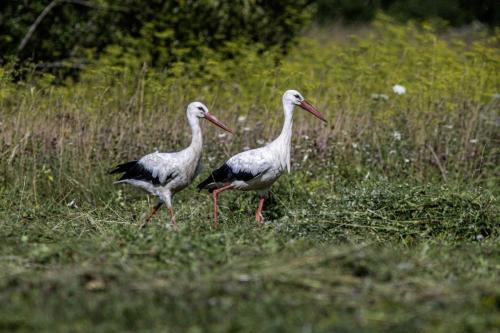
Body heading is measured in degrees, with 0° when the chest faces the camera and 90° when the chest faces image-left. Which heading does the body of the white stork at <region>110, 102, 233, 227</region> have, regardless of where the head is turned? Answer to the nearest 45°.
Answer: approximately 270°

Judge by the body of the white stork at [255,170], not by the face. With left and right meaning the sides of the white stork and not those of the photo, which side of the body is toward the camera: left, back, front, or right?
right

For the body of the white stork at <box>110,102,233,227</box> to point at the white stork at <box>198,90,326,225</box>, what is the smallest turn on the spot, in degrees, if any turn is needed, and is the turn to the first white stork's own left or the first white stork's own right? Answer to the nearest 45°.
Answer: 0° — it already faces it

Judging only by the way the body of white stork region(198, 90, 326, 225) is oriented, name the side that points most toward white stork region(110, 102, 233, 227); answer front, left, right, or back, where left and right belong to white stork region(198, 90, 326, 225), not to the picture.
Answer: back

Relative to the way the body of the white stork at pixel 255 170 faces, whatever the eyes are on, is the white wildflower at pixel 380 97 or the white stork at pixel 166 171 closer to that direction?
the white wildflower

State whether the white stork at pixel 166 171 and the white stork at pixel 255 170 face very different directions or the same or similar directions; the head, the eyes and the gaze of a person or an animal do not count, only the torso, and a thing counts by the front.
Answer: same or similar directions

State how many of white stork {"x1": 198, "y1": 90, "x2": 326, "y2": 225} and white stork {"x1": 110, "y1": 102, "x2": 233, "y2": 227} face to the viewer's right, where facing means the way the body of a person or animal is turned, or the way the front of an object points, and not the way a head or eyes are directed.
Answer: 2

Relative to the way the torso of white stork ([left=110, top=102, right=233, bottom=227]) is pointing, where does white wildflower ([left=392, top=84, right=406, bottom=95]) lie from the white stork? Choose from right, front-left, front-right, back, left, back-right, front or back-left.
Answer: front-left

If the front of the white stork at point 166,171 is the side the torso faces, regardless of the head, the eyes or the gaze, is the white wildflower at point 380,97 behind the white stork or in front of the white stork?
in front
